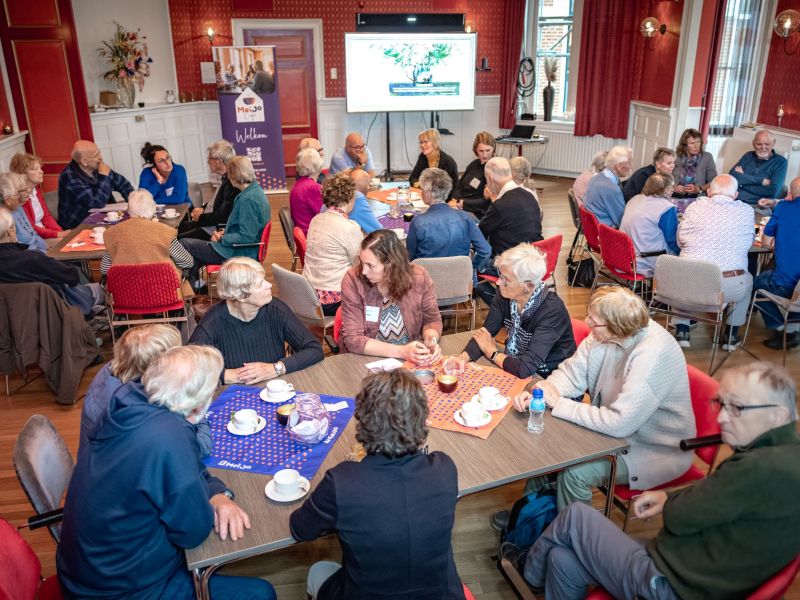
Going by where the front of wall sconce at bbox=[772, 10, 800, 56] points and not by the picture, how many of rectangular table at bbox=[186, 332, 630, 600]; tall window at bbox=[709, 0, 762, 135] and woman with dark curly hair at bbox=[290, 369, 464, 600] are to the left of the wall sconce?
2

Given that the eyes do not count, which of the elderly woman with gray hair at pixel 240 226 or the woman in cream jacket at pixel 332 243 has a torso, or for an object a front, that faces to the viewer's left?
the elderly woman with gray hair

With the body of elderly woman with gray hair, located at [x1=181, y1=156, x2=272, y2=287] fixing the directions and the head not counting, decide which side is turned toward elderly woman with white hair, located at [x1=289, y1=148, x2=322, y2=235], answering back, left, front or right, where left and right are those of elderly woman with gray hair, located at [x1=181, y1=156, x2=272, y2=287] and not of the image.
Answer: back

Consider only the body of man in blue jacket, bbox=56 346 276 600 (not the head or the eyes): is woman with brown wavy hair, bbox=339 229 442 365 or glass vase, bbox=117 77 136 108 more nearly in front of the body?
the woman with brown wavy hair

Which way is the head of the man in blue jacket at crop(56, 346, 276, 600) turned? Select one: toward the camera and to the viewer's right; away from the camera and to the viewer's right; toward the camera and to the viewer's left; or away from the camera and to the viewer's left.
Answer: away from the camera and to the viewer's right

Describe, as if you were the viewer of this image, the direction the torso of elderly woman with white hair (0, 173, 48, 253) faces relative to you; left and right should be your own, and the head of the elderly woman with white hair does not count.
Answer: facing to the right of the viewer

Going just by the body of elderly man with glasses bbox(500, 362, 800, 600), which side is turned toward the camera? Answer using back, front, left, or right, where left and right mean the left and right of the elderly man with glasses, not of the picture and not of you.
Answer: left

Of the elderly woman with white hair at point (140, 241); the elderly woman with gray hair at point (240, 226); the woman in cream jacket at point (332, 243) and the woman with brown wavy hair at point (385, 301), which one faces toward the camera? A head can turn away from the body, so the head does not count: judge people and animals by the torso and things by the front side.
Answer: the woman with brown wavy hair

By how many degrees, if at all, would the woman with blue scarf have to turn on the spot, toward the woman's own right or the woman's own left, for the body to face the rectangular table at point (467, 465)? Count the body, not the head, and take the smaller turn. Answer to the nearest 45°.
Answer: approximately 45° to the woman's own left

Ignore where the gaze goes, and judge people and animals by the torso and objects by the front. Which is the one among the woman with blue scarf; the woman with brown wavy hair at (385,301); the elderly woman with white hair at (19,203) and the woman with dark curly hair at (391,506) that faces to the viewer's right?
the elderly woman with white hair

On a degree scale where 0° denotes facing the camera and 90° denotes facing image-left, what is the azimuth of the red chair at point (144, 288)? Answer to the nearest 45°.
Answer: approximately 180°

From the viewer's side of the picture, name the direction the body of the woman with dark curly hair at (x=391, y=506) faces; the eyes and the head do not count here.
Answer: away from the camera

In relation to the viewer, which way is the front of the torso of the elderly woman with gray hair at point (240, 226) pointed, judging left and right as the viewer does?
facing to the left of the viewer

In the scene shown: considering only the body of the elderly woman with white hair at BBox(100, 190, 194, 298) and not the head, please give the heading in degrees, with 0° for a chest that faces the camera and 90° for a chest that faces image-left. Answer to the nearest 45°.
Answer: approximately 180°

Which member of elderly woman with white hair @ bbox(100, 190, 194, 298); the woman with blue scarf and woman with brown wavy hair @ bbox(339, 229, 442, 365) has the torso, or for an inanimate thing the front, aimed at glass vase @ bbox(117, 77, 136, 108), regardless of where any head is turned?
the elderly woman with white hair
